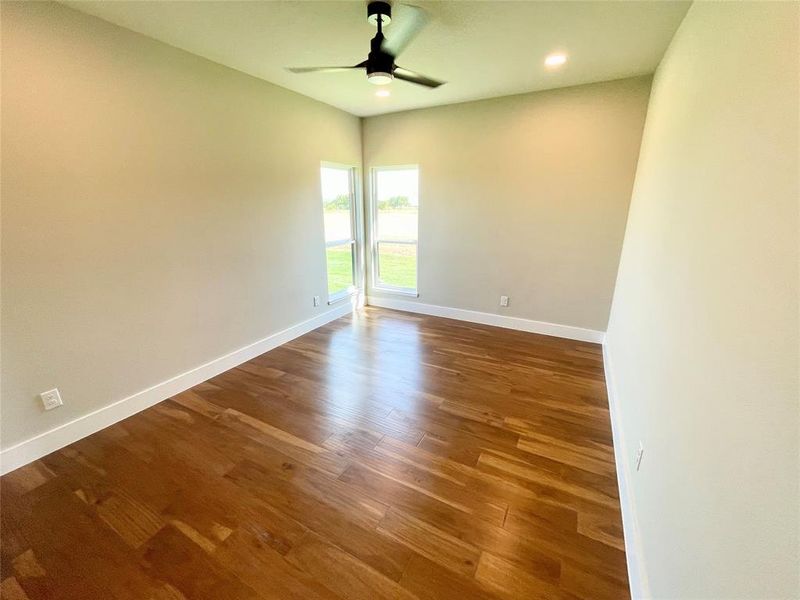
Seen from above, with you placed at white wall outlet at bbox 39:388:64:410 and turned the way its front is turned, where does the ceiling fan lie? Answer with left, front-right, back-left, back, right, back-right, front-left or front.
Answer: front-left

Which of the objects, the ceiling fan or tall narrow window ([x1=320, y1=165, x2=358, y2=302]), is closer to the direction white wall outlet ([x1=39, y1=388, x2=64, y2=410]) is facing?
the ceiling fan

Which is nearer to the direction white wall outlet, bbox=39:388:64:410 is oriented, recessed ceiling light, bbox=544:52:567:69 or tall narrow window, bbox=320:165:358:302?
the recessed ceiling light

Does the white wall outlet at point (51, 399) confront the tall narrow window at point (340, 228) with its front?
no

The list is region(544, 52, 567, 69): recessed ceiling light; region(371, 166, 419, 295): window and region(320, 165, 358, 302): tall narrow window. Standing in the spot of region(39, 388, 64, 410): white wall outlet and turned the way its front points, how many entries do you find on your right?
0

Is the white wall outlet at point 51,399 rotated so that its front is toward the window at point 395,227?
no

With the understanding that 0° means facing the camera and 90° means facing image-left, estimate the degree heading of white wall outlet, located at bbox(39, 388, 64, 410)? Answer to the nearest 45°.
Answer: approximately 0°

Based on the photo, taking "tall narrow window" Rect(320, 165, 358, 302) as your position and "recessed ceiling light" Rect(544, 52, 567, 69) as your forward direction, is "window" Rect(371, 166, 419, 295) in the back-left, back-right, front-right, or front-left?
front-left

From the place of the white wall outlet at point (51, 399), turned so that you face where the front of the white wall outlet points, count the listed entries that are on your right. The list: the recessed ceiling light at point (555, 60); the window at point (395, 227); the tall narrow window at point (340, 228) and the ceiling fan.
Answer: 0

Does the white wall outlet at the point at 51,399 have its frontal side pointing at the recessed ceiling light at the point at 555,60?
no

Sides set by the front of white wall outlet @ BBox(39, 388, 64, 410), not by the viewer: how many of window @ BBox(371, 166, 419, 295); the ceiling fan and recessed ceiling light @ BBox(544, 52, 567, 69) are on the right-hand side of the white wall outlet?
0
